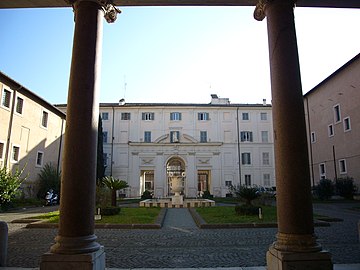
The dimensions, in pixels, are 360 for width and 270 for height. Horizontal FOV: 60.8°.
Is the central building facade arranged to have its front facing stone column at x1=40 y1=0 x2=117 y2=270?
yes

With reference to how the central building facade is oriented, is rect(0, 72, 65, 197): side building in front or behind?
in front

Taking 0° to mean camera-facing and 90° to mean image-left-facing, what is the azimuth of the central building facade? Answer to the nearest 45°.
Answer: approximately 0°

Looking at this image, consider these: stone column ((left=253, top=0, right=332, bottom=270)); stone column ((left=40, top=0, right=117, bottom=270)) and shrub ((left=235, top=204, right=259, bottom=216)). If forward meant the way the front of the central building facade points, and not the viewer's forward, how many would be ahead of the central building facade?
3

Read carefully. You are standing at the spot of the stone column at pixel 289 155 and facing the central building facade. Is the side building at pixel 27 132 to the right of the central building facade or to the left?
left

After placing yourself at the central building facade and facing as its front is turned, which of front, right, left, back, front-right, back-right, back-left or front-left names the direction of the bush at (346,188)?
front-left

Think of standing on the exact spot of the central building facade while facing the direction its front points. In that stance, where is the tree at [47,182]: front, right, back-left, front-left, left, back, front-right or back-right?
front-right

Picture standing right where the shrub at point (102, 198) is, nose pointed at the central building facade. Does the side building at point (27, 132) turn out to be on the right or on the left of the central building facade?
left

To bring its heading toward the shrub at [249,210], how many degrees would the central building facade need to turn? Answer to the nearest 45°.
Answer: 0° — it already faces it

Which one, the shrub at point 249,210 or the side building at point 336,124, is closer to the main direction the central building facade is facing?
the shrub

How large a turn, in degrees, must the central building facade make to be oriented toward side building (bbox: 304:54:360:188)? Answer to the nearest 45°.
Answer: approximately 45° to its left

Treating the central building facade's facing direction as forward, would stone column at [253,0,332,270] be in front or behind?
in front
